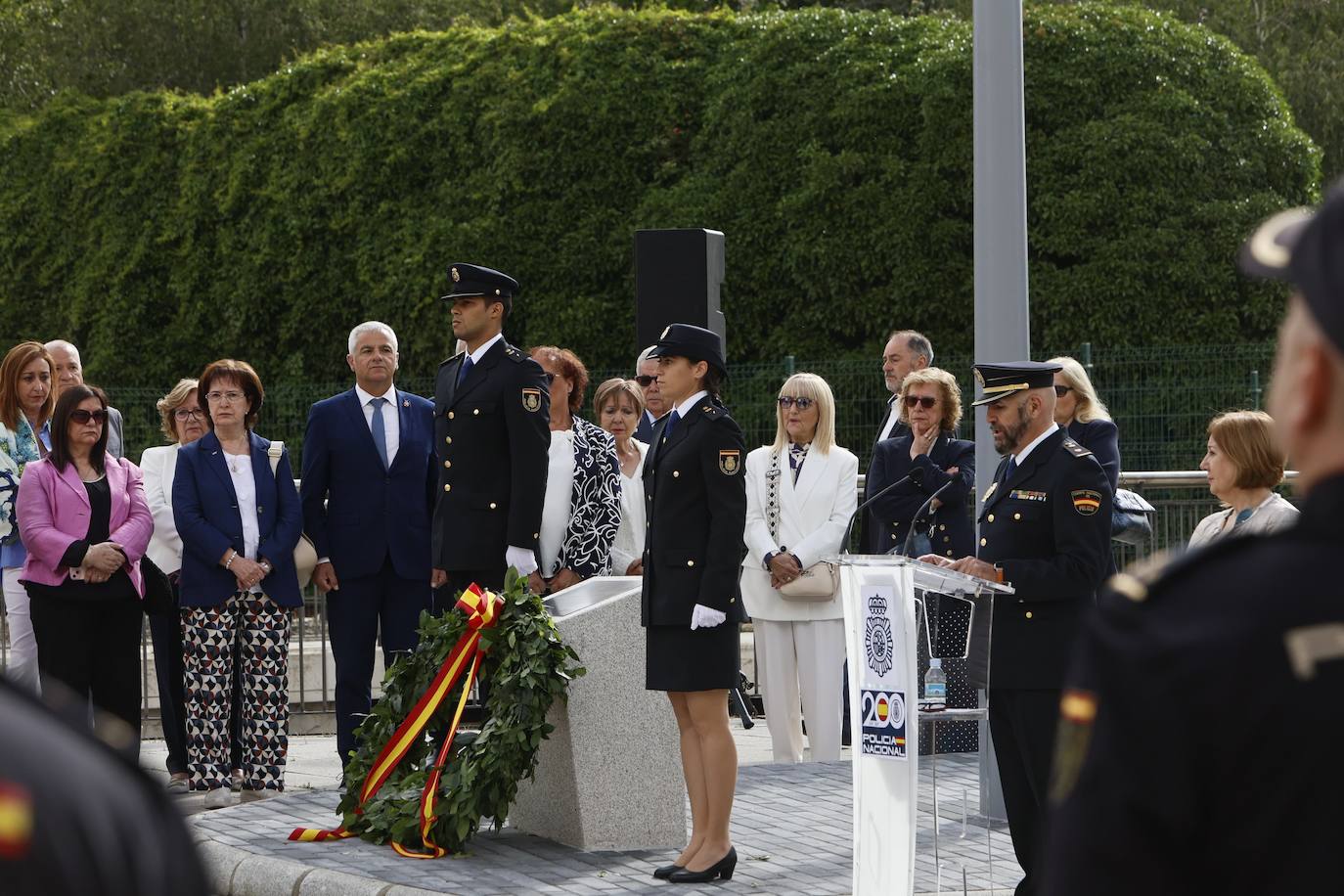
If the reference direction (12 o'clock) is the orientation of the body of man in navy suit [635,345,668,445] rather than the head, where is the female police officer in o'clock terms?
The female police officer is roughly at 12 o'clock from the man in navy suit.

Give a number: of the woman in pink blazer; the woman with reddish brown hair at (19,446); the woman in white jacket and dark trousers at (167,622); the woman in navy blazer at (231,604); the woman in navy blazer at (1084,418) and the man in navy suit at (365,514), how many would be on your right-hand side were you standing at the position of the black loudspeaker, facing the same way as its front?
5

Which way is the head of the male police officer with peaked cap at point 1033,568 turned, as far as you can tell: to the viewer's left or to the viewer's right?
to the viewer's left

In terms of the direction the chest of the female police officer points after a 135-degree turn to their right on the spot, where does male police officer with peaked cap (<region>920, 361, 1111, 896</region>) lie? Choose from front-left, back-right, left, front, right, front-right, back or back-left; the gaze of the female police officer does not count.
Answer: right

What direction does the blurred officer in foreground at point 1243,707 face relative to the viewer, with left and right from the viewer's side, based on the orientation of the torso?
facing away from the viewer and to the left of the viewer

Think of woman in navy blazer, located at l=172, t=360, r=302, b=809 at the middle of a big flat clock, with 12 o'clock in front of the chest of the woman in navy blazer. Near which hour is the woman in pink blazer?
The woman in pink blazer is roughly at 3 o'clock from the woman in navy blazer.
